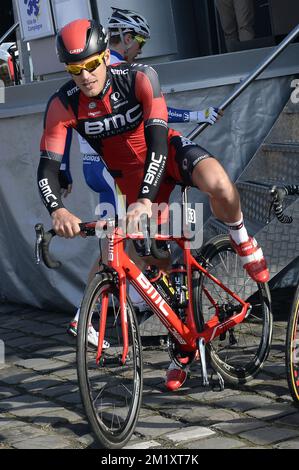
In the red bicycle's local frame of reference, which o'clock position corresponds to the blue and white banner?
The blue and white banner is roughly at 4 o'clock from the red bicycle.

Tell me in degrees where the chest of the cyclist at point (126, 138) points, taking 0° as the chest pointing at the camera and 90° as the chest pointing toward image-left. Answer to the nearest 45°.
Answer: approximately 45°

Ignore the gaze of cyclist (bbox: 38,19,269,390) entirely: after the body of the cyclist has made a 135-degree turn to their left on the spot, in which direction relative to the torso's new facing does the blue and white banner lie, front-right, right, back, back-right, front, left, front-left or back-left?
left

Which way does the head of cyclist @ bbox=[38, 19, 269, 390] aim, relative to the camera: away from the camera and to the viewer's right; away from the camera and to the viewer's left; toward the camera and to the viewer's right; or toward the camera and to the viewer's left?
toward the camera and to the viewer's left

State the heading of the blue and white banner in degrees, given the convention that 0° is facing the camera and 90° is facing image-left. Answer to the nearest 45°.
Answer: approximately 0°

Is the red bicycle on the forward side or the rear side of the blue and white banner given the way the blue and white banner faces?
on the forward side

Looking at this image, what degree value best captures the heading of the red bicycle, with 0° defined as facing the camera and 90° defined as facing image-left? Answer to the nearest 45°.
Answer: approximately 45°

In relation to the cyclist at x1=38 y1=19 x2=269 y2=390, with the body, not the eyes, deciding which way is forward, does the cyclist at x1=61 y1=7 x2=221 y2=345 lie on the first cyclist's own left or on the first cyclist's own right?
on the first cyclist's own right
